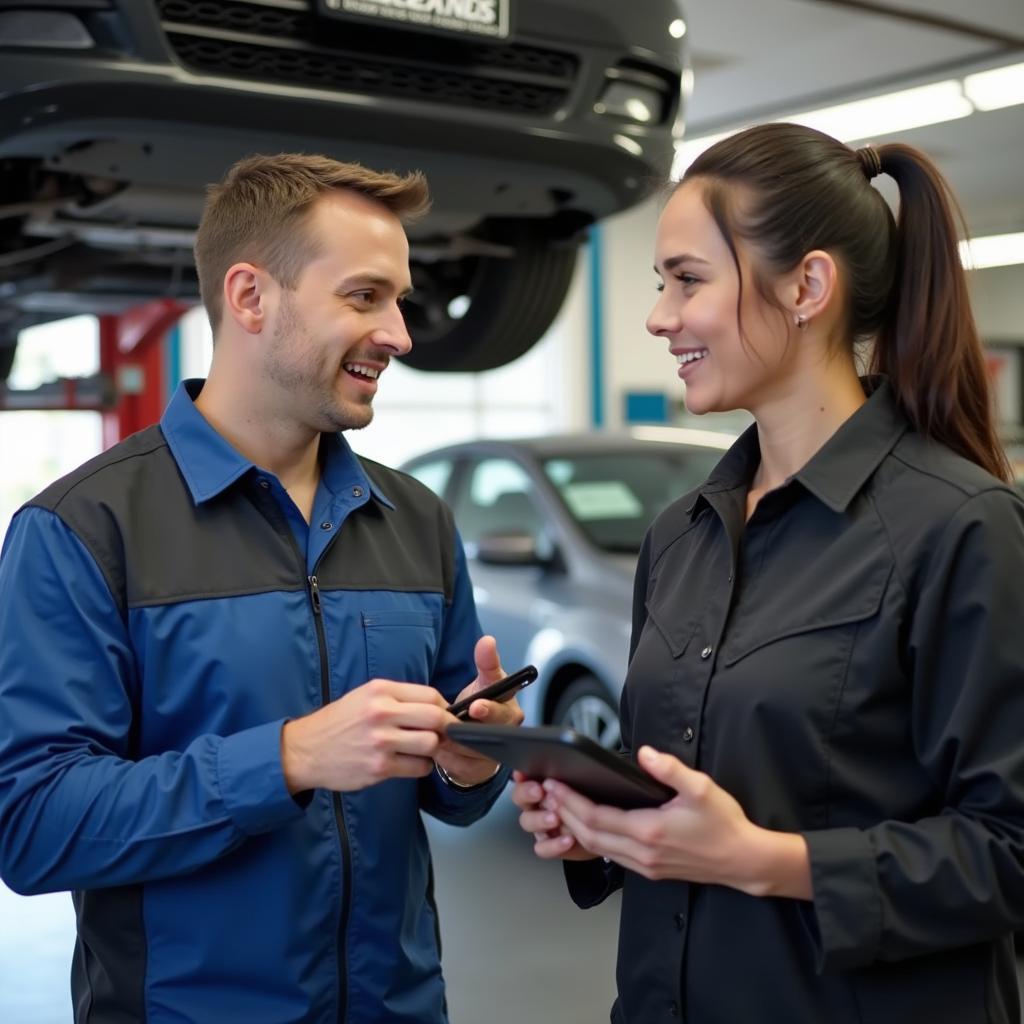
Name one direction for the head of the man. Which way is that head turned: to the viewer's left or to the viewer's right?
to the viewer's right

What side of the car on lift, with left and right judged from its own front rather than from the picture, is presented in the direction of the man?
front

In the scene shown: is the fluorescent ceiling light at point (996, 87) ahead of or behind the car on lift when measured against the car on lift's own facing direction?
behind

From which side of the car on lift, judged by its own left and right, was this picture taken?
front

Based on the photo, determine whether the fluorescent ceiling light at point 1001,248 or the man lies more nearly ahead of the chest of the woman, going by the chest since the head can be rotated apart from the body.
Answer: the man

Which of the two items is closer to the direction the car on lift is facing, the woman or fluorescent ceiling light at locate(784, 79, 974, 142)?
the woman

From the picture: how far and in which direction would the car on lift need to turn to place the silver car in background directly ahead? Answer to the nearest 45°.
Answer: approximately 135° to its left

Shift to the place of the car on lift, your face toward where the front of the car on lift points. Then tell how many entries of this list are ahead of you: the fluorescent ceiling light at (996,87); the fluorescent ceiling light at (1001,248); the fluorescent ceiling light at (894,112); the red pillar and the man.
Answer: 1

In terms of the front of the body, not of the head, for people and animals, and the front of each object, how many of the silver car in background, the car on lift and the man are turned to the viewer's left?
0

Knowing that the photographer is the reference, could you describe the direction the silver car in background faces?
facing the viewer and to the right of the viewer

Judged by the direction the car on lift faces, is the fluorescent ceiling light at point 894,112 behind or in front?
behind

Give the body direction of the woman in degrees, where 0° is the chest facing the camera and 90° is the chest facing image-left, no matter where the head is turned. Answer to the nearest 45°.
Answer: approximately 45°

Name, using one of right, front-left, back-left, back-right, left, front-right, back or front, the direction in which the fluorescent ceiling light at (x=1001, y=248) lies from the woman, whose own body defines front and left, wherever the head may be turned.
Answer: back-right

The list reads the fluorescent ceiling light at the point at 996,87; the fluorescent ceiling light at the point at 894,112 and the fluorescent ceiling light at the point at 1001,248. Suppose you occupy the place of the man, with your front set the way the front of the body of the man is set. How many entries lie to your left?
3

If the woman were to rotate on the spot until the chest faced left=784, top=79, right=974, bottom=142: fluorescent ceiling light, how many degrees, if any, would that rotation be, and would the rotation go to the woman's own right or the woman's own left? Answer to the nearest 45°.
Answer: approximately 135° to the woman's own right
